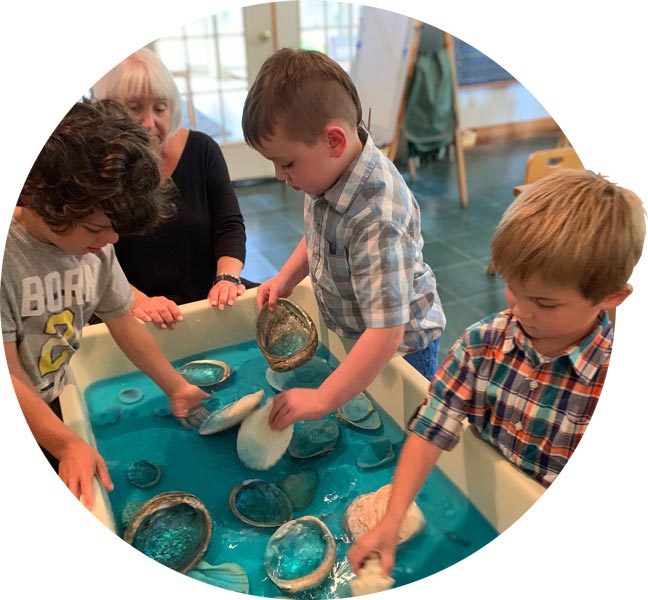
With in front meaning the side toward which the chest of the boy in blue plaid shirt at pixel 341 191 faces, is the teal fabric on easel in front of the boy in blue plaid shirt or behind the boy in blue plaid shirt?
behind

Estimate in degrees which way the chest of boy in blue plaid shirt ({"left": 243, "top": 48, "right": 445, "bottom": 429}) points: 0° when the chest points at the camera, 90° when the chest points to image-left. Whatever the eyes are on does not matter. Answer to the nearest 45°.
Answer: approximately 45°

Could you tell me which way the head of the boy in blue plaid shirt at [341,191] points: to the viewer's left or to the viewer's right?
to the viewer's left

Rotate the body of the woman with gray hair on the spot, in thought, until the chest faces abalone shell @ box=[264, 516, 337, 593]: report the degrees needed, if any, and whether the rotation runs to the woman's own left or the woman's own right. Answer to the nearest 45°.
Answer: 0° — they already face it
